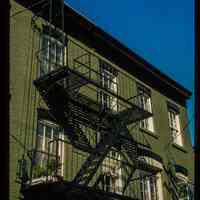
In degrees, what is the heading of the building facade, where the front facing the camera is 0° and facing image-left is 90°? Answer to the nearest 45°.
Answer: approximately 315°
